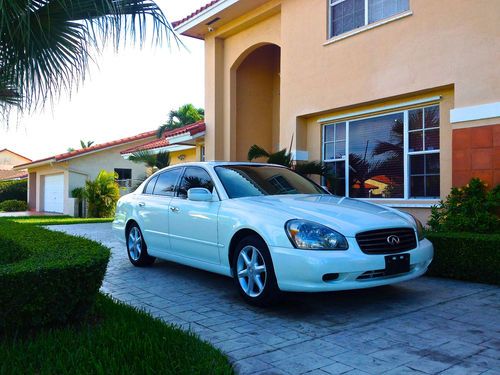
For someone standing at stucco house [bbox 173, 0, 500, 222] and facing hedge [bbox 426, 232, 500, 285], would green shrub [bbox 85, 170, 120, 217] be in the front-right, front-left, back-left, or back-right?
back-right

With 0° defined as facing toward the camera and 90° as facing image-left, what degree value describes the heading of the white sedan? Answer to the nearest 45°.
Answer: approximately 315°

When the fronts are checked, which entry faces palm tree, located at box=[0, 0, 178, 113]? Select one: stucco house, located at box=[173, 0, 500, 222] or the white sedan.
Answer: the stucco house

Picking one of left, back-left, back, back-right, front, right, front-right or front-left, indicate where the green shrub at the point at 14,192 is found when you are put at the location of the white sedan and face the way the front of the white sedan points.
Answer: back

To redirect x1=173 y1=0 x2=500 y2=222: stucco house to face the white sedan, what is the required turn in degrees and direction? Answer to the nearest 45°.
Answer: approximately 45° to its left

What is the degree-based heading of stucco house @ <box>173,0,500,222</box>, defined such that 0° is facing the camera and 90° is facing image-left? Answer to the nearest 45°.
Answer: approximately 45°

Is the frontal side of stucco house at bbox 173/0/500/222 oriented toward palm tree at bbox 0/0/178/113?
yes

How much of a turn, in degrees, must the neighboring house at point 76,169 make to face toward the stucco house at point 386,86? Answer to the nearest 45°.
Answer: approximately 45° to its left

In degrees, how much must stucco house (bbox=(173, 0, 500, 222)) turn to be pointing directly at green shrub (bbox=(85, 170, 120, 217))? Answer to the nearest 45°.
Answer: approximately 90° to its right

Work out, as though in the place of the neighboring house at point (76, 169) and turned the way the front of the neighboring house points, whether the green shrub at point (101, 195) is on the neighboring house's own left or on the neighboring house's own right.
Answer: on the neighboring house's own left
